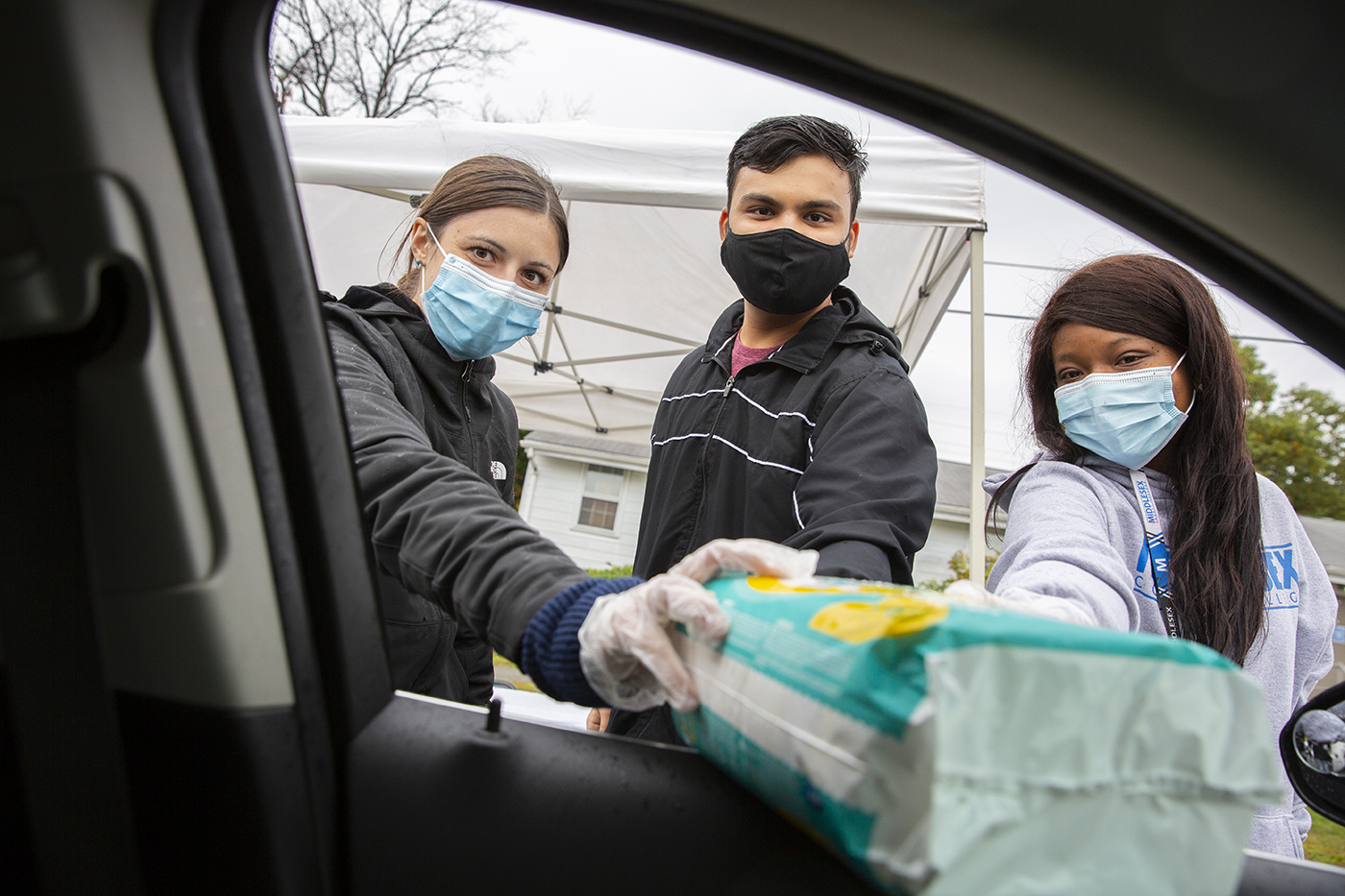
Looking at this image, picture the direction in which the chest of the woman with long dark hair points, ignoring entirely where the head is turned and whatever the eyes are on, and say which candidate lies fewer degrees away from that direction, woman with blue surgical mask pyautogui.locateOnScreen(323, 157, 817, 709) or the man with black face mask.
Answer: the woman with blue surgical mask

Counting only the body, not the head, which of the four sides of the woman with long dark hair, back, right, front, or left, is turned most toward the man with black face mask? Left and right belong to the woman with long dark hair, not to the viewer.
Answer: right

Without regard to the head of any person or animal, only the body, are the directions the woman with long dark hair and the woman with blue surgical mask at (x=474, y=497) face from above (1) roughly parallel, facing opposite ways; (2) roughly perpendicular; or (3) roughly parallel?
roughly perpendicular

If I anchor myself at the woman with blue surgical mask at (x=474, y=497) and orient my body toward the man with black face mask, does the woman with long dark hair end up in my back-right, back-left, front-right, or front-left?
front-right

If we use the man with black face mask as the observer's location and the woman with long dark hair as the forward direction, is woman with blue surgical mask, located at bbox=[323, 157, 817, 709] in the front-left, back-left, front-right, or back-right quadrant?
back-right

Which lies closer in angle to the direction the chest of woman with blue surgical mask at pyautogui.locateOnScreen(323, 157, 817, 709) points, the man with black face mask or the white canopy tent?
the man with black face mask

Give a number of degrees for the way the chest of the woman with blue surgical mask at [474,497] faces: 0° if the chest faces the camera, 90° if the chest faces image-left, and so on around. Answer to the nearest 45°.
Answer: approximately 315°

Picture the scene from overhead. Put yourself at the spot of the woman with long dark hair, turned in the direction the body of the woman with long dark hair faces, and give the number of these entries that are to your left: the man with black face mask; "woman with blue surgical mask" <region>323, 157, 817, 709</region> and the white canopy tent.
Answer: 0

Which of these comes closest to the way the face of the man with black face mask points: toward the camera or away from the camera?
toward the camera

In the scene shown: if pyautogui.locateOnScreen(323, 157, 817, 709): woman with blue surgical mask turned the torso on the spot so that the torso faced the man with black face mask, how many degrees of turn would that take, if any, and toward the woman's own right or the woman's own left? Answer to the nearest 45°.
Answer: approximately 90° to the woman's own left

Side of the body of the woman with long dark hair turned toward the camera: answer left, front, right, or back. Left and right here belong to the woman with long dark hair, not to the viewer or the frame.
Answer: front

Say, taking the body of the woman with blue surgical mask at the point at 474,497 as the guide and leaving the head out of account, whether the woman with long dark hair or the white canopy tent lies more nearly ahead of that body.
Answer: the woman with long dark hair

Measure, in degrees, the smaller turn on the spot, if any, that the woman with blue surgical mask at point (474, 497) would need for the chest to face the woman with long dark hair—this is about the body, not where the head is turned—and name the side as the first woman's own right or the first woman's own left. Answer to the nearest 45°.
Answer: approximately 45° to the first woman's own left

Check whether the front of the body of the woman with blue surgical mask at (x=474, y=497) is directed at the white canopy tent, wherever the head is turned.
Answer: no
